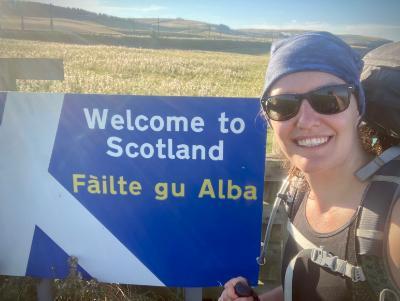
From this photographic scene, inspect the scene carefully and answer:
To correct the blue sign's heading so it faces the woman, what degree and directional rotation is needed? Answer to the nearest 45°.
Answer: approximately 45° to its left

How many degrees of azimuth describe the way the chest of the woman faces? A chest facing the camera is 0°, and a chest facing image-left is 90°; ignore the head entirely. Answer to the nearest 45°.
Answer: approximately 45°

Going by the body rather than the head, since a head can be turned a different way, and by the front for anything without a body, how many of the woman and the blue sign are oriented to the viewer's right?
0

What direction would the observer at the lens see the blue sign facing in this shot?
facing the viewer

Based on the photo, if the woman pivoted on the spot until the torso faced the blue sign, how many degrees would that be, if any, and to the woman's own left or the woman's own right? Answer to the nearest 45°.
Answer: approximately 90° to the woman's own right
